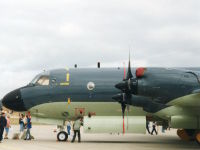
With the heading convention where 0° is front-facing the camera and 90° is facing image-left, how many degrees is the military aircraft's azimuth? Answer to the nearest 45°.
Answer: approximately 90°
